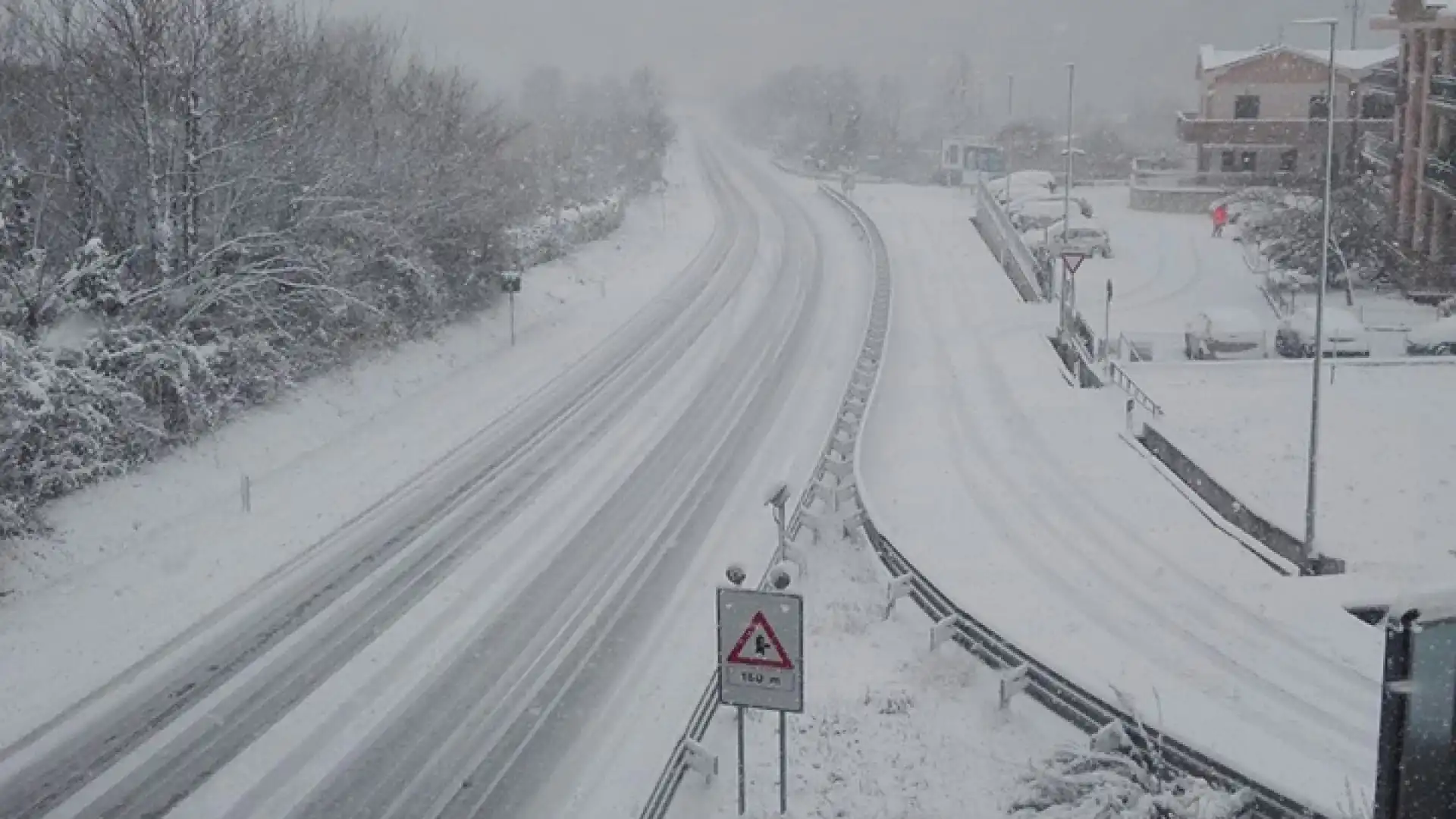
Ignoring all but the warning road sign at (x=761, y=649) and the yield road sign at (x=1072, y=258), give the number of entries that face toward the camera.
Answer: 2

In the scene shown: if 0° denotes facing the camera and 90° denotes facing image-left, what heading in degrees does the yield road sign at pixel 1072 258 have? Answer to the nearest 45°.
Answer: approximately 0°

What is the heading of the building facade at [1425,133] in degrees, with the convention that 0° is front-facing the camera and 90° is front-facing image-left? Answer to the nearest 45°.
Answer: approximately 45°

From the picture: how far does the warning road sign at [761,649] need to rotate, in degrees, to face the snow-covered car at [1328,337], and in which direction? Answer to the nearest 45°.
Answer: approximately 135° to its left

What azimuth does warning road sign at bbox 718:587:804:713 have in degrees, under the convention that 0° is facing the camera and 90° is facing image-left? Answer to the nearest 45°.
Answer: approximately 0°

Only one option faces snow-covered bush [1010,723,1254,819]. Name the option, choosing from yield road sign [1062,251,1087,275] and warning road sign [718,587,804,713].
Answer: yield road sign [1062,251,1087,275]

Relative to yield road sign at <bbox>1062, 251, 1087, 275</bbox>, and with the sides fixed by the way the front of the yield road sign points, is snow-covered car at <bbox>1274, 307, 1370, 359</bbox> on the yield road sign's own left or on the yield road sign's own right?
on the yield road sign's own left

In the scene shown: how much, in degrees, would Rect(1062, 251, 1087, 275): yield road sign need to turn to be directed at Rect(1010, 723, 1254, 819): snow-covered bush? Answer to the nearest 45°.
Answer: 0° — it already faces it
